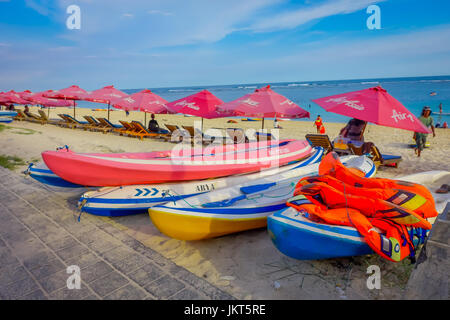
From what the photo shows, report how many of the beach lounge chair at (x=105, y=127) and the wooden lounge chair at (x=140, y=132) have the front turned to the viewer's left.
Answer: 0

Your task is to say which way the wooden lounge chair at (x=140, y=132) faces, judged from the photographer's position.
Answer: facing away from the viewer and to the right of the viewer

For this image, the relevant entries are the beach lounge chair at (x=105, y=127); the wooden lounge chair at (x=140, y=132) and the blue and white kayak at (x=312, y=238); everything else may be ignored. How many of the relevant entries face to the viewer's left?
1

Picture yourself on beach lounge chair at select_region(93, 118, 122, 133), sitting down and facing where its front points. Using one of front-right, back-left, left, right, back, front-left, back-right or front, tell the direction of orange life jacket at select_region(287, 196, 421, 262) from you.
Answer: back-right

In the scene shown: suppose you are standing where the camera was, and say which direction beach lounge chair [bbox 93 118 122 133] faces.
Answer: facing away from the viewer and to the right of the viewer

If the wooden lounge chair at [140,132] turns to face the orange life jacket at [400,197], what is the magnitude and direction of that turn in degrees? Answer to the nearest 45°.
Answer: approximately 135° to its right

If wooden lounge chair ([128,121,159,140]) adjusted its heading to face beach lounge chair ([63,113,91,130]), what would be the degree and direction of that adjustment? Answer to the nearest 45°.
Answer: approximately 90° to its left

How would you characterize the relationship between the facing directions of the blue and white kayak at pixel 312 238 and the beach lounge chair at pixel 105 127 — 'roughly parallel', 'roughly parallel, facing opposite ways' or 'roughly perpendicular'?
roughly parallel, facing opposite ways

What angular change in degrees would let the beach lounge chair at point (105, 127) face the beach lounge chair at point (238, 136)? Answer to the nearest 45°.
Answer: approximately 90° to its right

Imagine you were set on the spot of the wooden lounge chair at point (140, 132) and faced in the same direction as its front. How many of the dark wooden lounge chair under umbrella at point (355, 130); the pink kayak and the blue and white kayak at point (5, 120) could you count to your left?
1

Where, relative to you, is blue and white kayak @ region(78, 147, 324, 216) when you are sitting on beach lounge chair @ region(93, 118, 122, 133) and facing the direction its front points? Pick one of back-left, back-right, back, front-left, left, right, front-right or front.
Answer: back-right

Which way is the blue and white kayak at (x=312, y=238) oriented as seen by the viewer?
to the viewer's left

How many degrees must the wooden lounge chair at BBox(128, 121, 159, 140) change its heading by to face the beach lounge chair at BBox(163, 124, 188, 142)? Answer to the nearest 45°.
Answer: approximately 90° to its right
